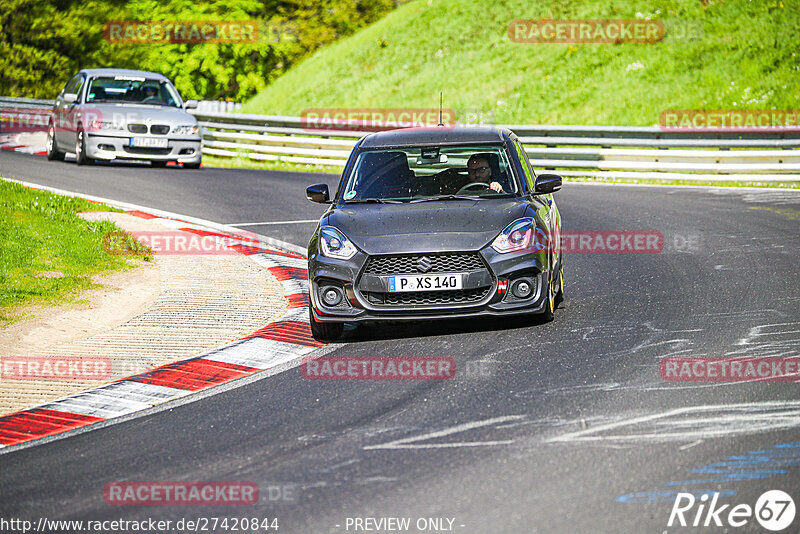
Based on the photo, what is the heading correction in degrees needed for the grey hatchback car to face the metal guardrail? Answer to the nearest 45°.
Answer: approximately 180°

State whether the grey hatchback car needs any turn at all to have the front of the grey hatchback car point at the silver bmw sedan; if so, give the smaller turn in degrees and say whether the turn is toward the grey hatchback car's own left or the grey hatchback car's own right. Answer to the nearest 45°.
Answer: approximately 135° to the grey hatchback car's own right

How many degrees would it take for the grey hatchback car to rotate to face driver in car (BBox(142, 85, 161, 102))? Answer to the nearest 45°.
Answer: approximately 180°

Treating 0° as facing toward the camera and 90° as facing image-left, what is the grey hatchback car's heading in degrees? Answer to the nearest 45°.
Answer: approximately 0°
